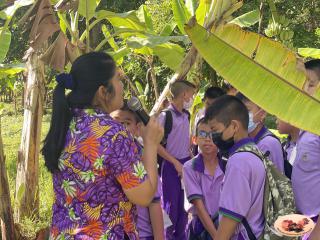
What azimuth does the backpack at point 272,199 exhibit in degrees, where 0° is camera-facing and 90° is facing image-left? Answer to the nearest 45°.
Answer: approximately 270°

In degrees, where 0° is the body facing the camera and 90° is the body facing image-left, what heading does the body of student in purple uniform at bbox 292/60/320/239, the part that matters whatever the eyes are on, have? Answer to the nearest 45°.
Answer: approximately 45°

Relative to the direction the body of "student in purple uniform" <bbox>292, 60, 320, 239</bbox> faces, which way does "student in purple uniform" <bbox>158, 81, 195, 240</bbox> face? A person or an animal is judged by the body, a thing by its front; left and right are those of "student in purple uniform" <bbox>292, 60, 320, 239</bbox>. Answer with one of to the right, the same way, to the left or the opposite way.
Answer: to the left

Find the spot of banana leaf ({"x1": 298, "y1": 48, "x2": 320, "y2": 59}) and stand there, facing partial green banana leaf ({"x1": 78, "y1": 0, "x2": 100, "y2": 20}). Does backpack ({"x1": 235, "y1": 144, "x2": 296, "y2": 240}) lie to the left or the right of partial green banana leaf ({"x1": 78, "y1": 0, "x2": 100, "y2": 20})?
left

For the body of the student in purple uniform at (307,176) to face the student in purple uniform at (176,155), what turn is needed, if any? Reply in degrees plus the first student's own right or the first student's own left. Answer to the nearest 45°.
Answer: approximately 90° to the first student's own right

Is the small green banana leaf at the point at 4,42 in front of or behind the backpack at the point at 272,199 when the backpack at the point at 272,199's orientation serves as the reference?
behind

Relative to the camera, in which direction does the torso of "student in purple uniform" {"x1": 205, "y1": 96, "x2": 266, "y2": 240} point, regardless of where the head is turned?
to the viewer's left

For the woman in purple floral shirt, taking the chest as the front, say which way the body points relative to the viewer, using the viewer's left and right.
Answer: facing away from the viewer and to the right of the viewer

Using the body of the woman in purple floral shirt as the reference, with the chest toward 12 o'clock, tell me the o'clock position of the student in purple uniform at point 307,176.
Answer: The student in purple uniform is roughly at 1 o'clock from the woman in purple floral shirt.

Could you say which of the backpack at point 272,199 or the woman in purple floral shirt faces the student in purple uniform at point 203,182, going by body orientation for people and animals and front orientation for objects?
the woman in purple floral shirt

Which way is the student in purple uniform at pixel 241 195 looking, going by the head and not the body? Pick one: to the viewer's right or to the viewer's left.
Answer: to the viewer's left

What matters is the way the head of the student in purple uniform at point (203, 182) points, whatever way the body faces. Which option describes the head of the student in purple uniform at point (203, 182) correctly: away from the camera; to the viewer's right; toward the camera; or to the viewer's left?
toward the camera
